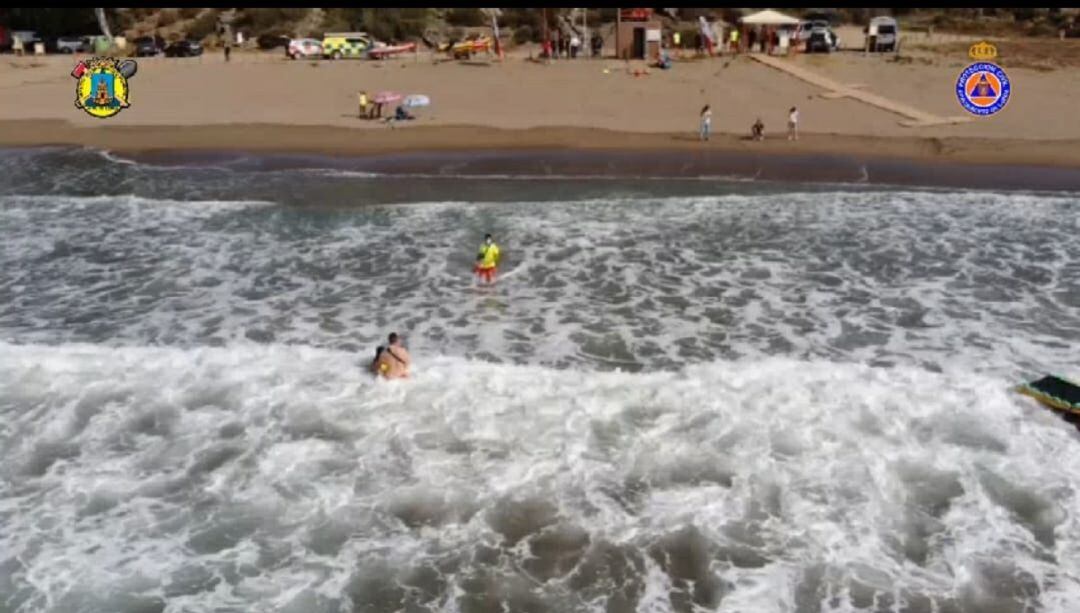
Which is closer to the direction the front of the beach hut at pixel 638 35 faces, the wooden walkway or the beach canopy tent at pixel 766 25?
the wooden walkway

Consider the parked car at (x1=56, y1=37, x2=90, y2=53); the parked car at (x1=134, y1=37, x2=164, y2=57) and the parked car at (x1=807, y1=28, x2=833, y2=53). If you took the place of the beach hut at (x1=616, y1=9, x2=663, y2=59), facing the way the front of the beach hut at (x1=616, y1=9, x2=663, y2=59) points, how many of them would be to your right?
2

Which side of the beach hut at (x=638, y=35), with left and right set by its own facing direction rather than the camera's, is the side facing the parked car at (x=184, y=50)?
right

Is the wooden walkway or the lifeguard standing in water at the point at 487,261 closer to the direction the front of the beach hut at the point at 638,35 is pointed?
the lifeguard standing in water

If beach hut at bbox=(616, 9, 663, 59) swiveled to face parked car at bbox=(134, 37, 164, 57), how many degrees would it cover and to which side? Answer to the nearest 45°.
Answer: approximately 90° to its right

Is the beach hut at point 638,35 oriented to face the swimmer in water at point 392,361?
yes

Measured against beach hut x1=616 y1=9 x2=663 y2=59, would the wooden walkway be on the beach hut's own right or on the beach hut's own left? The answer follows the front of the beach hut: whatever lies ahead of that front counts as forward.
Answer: on the beach hut's own left

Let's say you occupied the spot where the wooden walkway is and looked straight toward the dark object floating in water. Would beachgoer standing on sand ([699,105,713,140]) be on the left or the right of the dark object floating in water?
right

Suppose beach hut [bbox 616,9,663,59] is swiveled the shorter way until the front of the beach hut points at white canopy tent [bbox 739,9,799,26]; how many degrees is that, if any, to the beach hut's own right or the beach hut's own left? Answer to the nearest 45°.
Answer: approximately 90° to the beach hut's own left

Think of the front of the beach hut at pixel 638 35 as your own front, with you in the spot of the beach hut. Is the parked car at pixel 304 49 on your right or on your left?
on your right

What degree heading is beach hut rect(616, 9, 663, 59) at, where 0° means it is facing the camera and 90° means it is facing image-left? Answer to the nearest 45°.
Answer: approximately 0°

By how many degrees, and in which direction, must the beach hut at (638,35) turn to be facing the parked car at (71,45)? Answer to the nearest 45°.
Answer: approximately 90° to its right

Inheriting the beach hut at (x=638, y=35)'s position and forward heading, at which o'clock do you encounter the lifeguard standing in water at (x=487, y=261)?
The lifeguard standing in water is roughly at 12 o'clock from the beach hut.

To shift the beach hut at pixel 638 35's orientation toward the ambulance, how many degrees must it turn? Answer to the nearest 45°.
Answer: approximately 90° to its right
